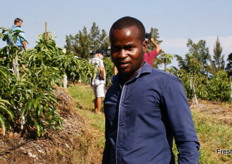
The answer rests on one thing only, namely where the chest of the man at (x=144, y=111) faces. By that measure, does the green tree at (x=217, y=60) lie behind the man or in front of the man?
behind

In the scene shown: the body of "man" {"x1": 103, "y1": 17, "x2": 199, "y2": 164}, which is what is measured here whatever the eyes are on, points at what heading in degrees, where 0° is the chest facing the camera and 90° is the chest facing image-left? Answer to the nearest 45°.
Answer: approximately 45°

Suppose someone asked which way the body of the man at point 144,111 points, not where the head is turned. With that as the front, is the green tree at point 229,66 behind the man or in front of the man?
behind

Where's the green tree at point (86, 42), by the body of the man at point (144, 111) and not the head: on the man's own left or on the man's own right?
on the man's own right
